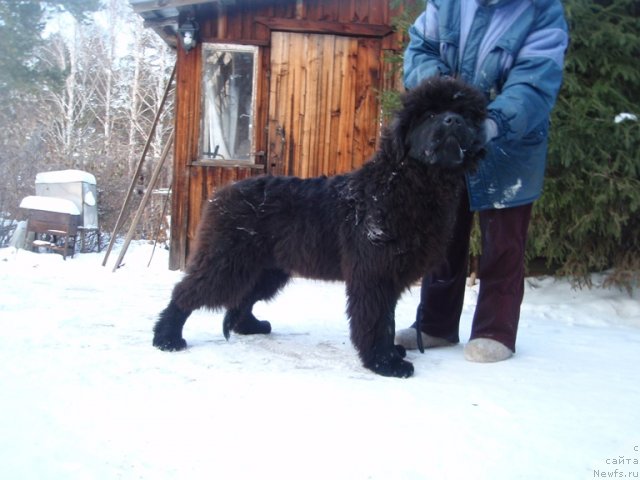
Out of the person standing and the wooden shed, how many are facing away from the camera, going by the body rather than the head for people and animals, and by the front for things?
0

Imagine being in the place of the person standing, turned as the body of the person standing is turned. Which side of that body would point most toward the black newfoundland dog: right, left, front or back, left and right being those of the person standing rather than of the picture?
front

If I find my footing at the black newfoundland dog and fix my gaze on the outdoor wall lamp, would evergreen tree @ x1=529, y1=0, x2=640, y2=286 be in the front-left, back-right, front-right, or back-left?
front-right

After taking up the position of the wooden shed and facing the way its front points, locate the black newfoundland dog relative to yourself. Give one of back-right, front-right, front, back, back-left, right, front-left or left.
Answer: front

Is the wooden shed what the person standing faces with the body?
no

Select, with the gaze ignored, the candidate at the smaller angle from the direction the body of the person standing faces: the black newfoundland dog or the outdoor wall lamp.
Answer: the black newfoundland dog

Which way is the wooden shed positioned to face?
toward the camera

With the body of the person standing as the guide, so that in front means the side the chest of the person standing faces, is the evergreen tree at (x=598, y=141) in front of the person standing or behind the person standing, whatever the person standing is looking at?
behind

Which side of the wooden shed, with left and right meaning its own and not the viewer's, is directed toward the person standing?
front

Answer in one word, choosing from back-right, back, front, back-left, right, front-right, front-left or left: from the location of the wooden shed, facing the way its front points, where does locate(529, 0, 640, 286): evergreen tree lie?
front-left

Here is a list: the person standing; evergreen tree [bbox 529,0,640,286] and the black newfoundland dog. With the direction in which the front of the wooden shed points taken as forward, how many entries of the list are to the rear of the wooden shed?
0

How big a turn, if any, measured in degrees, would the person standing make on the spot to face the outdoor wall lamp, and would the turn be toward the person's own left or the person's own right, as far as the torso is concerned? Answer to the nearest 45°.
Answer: approximately 90° to the person's own right
